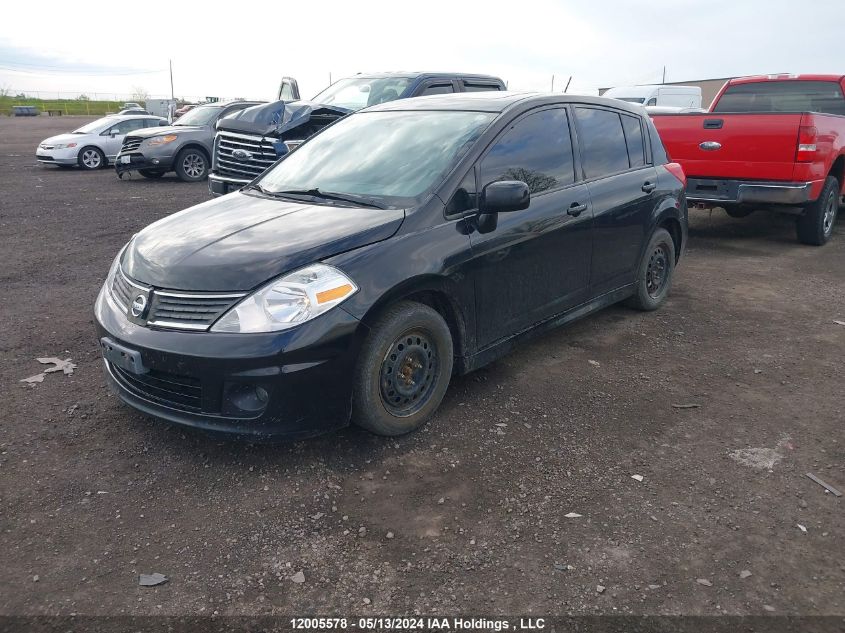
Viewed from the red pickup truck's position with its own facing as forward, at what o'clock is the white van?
The white van is roughly at 10 o'clock from the red pickup truck.

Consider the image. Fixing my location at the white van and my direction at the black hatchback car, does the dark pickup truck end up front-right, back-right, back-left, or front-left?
front-right

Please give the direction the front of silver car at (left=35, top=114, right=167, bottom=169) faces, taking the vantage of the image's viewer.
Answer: facing the viewer and to the left of the viewer

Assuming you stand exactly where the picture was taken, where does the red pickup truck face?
facing away from the viewer and to the right of the viewer

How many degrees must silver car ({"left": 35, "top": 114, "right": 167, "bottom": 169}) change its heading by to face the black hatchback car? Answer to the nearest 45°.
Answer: approximately 45° to its left

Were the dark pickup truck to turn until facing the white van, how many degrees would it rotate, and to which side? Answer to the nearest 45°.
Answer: approximately 180°

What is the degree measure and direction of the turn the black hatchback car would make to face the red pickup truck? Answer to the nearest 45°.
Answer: approximately 180°

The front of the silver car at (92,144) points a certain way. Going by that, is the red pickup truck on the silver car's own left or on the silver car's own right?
on the silver car's own left

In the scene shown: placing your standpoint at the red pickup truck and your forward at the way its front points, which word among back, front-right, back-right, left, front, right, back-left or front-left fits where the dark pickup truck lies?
back-left

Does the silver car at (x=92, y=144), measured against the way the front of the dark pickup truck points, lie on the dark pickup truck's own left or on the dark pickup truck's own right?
on the dark pickup truck's own right

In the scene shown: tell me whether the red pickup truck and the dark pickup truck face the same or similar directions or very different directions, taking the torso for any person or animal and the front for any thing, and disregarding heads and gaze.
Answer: very different directions
